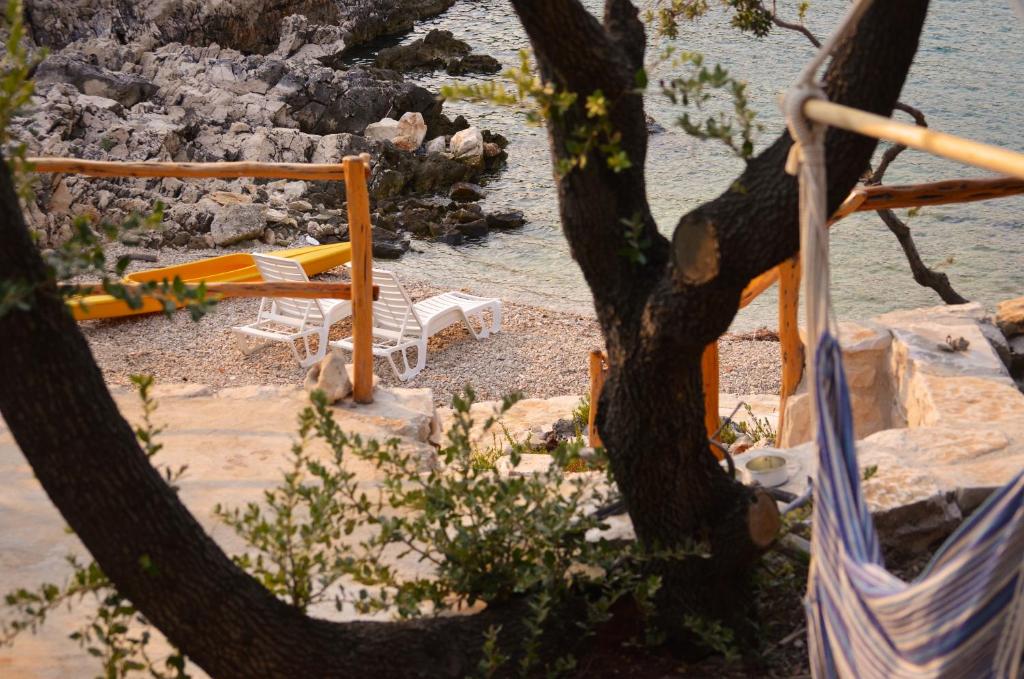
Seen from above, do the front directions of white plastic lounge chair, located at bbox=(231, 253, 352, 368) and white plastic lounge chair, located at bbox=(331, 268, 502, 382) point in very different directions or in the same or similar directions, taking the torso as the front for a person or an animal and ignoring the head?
same or similar directions

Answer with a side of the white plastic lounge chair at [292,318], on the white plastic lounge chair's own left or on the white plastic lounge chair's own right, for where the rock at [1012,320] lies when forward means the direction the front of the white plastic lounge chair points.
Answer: on the white plastic lounge chair's own right

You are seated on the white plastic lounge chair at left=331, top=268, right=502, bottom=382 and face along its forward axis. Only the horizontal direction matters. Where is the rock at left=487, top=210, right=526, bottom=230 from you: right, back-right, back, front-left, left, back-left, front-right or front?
front-left

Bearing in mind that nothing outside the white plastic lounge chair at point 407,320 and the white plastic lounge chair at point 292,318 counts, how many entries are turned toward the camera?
0

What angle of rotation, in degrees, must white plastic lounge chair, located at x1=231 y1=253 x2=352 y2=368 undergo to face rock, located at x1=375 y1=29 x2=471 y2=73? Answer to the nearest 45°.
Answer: approximately 45° to its left

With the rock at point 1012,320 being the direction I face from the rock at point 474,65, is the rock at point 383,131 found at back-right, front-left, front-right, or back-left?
front-right

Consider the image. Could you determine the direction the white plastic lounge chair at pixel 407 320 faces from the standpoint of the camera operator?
facing away from the viewer and to the right of the viewer

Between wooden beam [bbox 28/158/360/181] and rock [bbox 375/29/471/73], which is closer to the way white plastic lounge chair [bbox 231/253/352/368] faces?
the rock

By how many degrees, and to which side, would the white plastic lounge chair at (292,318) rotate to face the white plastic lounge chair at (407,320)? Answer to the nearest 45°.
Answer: approximately 45° to its right

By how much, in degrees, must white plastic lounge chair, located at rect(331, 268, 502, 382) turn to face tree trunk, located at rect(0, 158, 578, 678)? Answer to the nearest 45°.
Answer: approximately 135° to its right

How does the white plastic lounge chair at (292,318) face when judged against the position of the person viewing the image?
facing away from the viewer and to the right of the viewer
